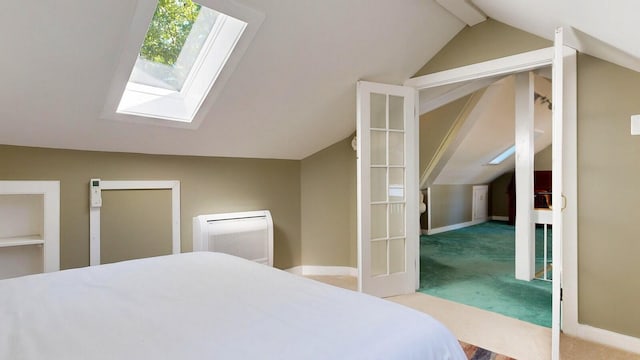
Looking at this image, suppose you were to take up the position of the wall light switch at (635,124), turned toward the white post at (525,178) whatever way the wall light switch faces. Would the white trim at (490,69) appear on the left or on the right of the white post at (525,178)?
left

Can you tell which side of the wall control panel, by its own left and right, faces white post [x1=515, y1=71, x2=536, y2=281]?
left

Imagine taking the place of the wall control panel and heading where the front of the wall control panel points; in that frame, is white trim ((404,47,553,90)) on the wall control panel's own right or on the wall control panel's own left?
on the wall control panel's own left

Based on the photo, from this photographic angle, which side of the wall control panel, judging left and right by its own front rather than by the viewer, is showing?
front

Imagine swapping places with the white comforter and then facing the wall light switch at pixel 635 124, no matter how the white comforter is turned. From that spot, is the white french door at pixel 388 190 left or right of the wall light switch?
left

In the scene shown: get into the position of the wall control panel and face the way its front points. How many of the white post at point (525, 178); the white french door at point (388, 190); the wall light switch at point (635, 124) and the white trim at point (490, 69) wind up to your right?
0

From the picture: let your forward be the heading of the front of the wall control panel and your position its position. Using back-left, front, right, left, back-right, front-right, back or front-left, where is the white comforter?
front

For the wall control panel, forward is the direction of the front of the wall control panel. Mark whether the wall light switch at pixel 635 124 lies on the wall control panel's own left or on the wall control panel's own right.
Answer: on the wall control panel's own left
